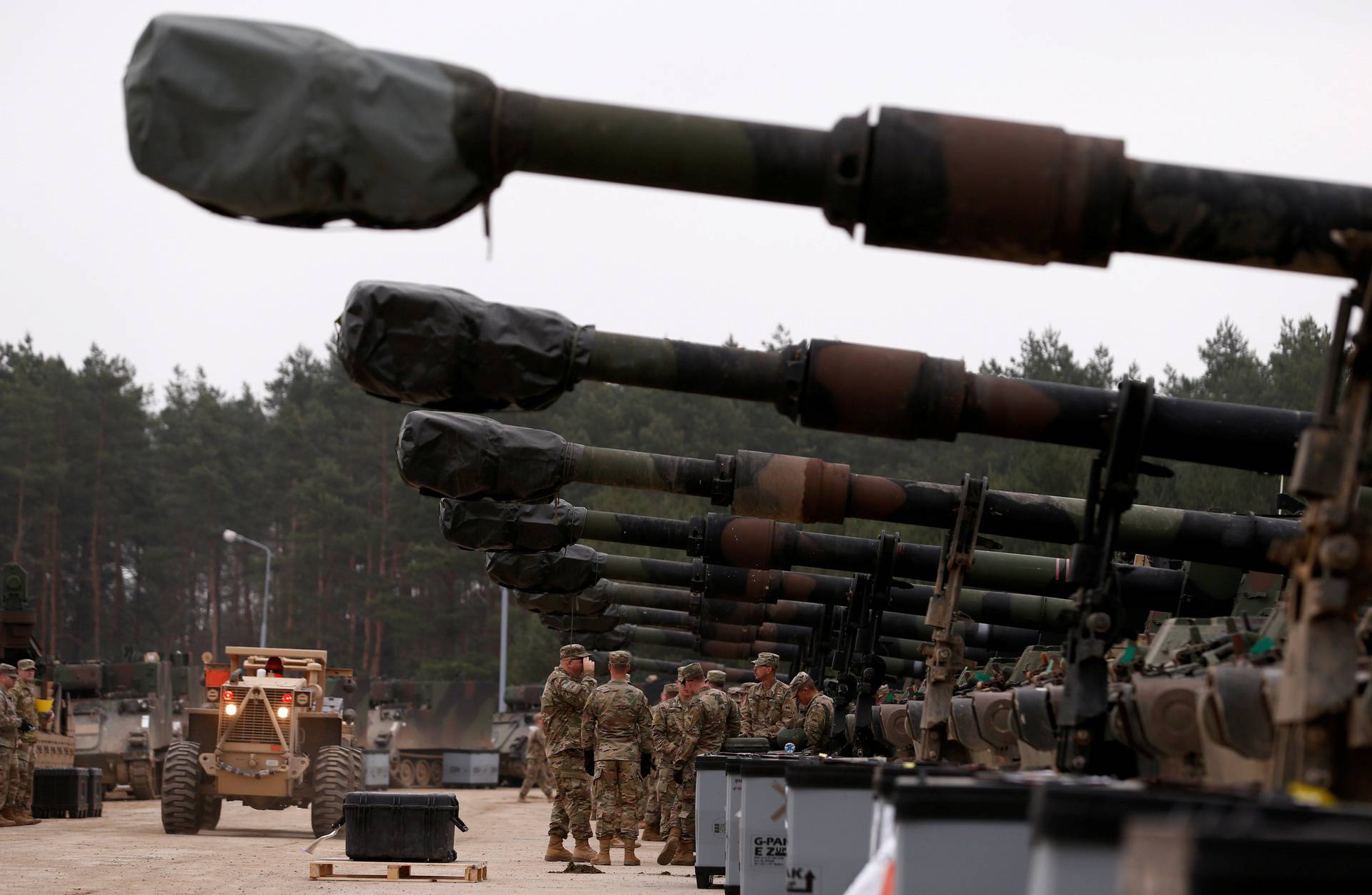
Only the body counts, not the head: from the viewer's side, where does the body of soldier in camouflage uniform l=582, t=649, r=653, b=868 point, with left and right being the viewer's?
facing away from the viewer

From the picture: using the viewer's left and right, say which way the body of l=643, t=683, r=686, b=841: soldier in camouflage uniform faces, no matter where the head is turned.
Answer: facing the viewer and to the right of the viewer

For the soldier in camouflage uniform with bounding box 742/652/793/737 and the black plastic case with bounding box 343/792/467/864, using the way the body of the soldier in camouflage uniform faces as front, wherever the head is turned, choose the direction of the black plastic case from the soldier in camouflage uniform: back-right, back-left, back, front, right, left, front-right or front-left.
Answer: front

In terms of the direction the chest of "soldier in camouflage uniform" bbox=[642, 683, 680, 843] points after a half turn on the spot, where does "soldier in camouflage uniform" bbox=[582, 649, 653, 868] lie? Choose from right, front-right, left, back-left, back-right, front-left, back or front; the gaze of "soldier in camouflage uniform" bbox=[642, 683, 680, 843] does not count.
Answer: left

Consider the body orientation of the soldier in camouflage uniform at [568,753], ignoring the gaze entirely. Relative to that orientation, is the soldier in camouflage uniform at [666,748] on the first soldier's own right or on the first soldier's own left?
on the first soldier's own left

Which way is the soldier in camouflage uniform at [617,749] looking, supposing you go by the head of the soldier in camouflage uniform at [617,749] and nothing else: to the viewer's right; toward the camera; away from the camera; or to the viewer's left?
away from the camera

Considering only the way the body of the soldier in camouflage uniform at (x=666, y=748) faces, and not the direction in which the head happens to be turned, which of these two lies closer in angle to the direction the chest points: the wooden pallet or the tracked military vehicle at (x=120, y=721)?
the wooden pallet

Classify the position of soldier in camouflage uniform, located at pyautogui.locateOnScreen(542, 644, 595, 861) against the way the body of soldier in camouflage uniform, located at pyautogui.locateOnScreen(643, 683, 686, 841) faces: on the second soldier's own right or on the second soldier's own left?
on the second soldier's own right

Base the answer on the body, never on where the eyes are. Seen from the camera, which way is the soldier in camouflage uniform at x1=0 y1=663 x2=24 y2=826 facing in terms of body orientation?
to the viewer's right

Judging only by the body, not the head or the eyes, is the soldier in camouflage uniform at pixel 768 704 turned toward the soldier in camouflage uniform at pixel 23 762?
no

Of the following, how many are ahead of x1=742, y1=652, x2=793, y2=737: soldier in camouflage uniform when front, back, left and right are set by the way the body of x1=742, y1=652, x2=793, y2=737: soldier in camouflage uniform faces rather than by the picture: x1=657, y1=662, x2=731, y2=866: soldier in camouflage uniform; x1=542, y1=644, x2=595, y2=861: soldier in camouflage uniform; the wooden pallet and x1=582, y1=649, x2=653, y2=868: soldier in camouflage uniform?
4

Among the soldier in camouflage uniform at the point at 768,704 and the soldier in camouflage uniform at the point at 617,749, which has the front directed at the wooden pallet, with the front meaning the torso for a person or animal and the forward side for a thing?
the soldier in camouflage uniform at the point at 768,704

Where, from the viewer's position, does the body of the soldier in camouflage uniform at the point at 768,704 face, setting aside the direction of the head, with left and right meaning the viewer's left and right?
facing the viewer and to the left of the viewer
